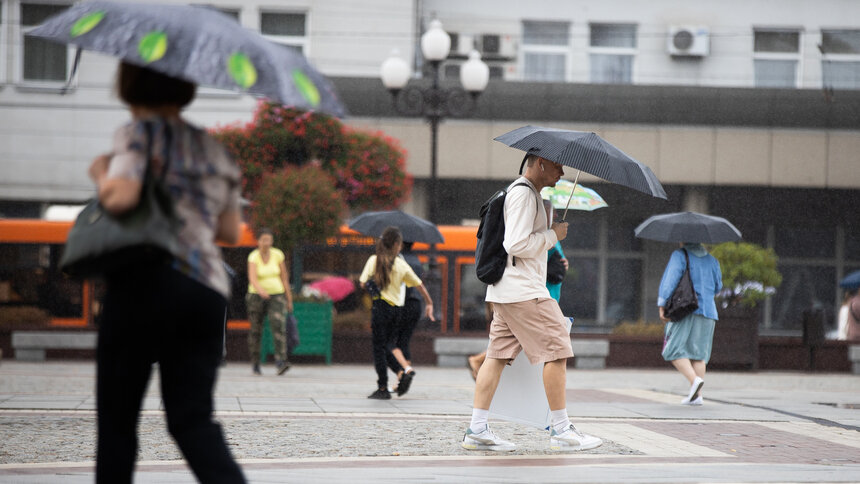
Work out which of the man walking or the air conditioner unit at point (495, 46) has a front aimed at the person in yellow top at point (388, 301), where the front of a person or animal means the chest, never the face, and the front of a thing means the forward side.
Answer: the air conditioner unit

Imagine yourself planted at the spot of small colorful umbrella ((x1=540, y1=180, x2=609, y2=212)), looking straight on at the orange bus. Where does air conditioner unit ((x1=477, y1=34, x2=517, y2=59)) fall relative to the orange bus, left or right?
right

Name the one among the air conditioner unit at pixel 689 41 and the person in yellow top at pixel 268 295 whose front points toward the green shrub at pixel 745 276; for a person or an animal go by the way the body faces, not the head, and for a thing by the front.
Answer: the air conditioner unit

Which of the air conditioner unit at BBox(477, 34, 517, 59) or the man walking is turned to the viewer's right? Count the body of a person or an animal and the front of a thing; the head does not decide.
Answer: the man walking

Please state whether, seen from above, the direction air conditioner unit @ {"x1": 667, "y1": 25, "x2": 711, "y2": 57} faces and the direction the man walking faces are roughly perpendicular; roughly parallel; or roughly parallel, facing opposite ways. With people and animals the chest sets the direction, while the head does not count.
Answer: roughly perpendicular

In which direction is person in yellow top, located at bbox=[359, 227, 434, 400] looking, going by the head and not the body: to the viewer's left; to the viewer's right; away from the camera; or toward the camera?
away from the camera

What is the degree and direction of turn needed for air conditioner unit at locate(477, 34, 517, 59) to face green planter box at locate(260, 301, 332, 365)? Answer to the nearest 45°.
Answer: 0° — it already faces it

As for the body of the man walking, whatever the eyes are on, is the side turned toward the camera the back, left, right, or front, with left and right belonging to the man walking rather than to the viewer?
right
